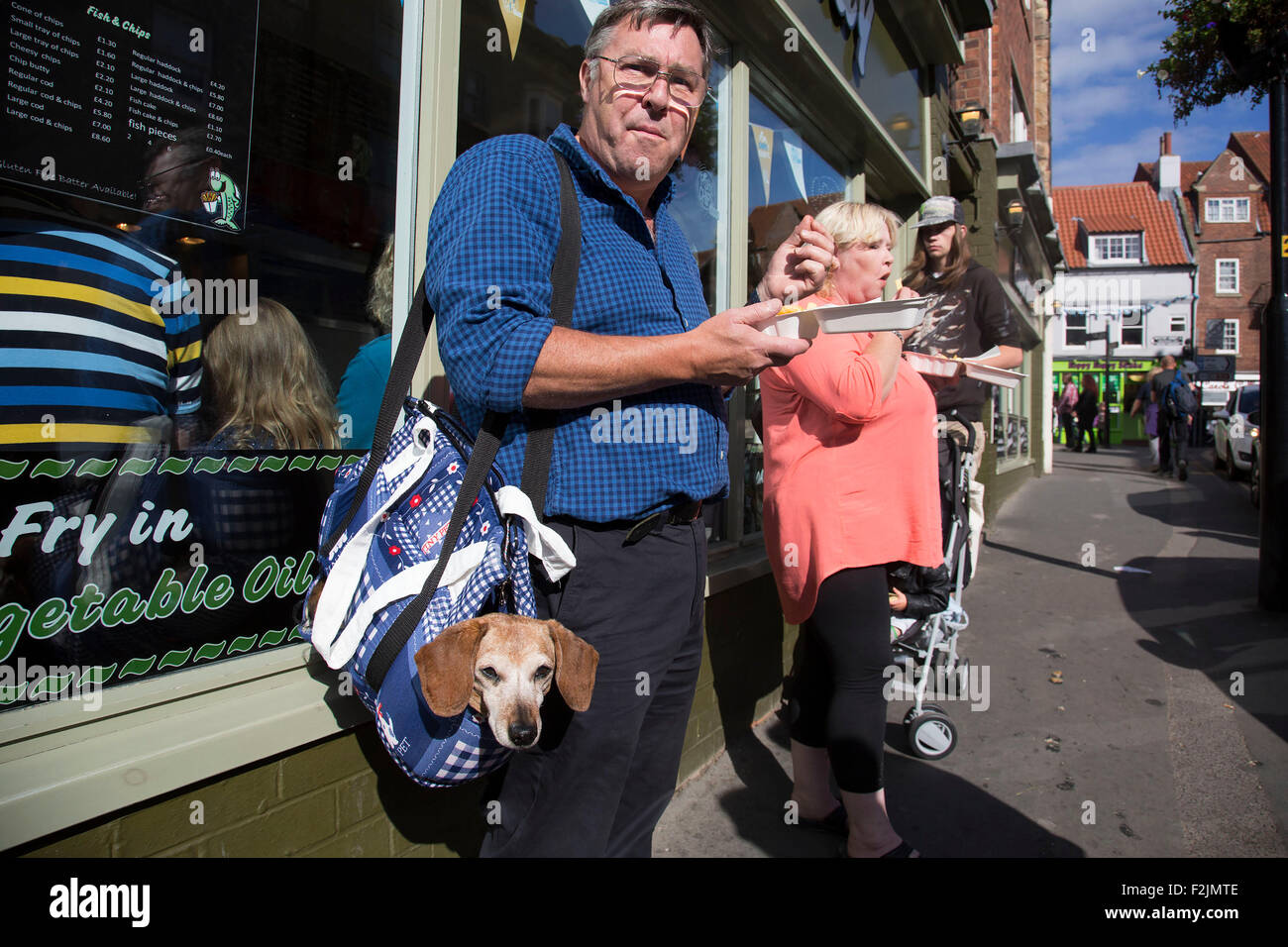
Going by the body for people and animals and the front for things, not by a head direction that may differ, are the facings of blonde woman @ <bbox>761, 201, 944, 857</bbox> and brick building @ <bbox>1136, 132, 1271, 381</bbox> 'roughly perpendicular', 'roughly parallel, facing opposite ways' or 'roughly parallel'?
roughly perpendicular

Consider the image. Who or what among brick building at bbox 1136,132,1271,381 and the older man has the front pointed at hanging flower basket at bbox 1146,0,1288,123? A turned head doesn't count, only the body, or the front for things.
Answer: the brick building

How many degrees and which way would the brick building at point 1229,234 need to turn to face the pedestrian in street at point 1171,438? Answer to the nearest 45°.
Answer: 0° — it already faces them

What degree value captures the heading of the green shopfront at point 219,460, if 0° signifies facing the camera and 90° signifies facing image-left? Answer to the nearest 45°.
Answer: approximately 315°

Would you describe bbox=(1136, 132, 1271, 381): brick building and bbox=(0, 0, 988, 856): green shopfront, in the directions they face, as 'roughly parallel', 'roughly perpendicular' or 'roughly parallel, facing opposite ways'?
roughly perpendicular

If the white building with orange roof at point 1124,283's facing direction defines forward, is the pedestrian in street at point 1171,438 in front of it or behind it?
in front

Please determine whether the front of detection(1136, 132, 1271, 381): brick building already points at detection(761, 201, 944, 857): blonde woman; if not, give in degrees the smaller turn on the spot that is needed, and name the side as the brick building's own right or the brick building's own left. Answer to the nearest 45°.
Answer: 0° — it already faces them

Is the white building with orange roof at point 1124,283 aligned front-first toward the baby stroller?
yes
